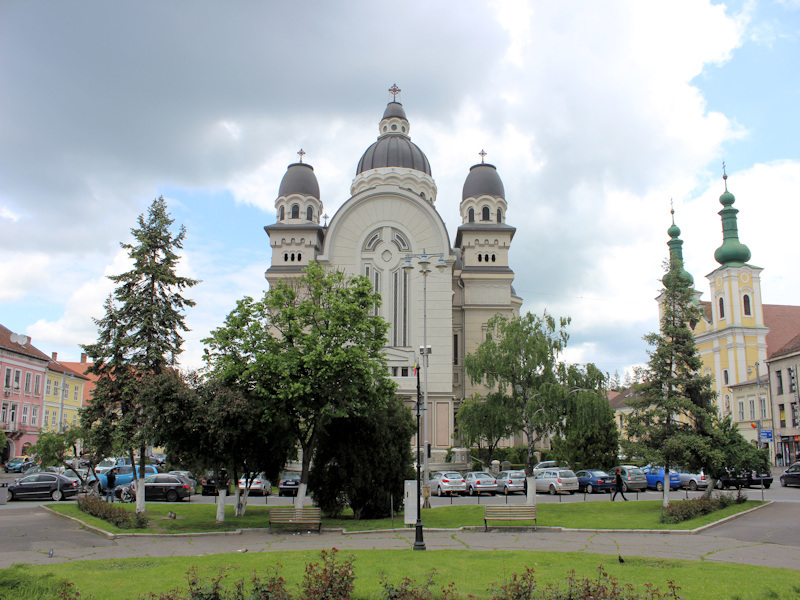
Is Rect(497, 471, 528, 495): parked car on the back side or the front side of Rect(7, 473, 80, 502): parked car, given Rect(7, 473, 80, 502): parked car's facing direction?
on the back side

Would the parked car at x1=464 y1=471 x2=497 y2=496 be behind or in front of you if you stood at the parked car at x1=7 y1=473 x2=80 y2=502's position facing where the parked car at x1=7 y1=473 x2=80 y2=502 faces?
behind

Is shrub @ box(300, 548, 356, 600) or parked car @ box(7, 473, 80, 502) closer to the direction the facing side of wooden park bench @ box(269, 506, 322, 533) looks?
the shrub

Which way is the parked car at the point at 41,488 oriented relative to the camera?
to the viewer's left

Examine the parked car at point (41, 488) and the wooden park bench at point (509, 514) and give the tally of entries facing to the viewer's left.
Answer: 1

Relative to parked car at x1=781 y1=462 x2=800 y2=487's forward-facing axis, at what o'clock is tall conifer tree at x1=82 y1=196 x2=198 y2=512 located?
The tall conifer tree is roughly at 12 o'clock from the parked car.

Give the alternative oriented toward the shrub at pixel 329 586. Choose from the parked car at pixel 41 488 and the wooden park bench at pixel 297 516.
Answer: the wooden park bench

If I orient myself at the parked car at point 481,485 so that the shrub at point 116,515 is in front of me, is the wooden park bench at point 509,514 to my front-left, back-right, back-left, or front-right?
front-left

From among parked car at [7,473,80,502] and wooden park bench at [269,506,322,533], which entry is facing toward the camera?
the wooden park bench

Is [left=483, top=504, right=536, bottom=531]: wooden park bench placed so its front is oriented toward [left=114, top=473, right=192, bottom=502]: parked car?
no

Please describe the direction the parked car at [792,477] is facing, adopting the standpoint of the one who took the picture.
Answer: facing the viewer and to the left of the viewer

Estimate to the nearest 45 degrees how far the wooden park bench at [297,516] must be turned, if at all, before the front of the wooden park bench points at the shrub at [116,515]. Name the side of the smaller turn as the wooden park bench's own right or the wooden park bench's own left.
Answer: approximately 90° to the wooden park bench's own right

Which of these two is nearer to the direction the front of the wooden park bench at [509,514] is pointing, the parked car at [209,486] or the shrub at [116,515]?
the shrub

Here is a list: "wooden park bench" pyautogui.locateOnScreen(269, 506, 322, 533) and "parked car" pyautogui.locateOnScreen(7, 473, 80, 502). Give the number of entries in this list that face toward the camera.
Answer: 1

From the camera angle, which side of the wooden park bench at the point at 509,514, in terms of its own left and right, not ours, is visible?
front

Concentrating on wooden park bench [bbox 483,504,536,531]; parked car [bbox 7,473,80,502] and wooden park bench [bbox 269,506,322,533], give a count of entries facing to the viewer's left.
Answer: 1

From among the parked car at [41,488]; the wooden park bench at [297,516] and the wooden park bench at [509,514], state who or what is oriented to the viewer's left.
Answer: the parked car

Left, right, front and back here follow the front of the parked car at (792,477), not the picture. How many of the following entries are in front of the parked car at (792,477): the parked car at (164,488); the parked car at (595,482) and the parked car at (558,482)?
3

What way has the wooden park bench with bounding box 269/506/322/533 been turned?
toward the camera

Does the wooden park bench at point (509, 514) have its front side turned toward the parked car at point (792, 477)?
no

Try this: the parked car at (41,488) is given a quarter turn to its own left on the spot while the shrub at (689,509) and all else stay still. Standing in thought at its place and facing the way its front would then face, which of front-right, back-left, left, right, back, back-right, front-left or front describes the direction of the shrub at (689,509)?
front-left

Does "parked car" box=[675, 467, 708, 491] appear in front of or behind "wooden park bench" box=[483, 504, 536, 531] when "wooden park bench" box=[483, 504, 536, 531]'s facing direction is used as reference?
behind
